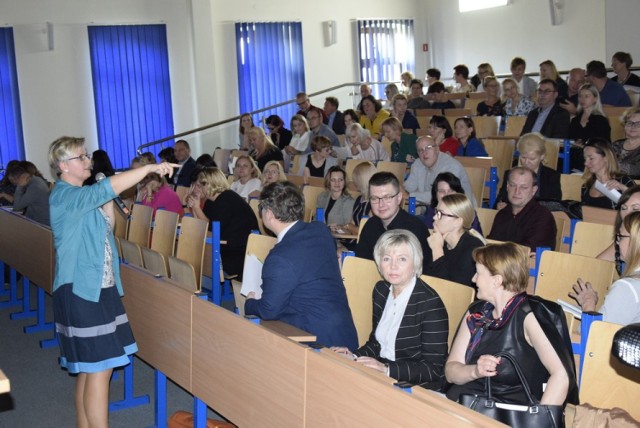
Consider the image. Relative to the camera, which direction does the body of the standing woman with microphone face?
to the viewer's right

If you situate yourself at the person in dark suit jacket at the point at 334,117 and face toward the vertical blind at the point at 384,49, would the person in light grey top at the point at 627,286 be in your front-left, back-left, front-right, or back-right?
back-right

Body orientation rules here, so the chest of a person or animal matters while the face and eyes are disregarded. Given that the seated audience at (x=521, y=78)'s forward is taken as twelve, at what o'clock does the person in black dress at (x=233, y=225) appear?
the person in black dress at (x=233, y=225) is roughly at 11 o'clock from the seated audience at (x=521, y=78).

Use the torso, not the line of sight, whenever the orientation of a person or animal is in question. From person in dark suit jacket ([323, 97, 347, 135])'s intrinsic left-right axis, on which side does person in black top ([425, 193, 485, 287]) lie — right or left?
on their left

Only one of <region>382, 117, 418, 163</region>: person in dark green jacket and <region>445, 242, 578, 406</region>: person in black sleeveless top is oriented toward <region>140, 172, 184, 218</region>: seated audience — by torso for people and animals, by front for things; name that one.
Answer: <region>382, 117, 418, 163</region>: person in dark green jacket

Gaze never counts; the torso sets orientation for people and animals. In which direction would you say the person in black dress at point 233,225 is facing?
to the viewer's left
